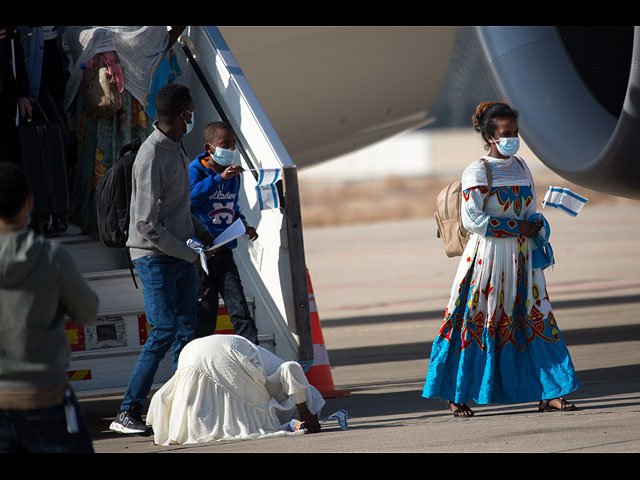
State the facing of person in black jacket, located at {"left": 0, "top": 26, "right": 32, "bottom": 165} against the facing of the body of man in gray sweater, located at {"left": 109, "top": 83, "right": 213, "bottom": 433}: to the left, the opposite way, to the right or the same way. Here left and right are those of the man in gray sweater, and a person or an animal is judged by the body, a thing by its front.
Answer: to the right

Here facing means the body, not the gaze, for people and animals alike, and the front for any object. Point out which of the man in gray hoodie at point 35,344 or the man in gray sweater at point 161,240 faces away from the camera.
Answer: the man in gray hoodie at point 35,344

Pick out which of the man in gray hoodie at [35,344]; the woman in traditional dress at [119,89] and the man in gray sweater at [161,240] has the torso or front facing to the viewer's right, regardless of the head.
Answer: the man in gray sweater at [161,240]

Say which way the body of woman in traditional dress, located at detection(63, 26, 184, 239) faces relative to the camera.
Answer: toward the camera

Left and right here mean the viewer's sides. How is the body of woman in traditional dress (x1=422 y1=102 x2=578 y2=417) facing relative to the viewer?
facing the viewer and to the right of the viewer

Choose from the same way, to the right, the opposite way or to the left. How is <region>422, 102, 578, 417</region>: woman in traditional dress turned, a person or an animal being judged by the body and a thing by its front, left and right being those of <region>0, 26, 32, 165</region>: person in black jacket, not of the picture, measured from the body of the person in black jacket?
the same way

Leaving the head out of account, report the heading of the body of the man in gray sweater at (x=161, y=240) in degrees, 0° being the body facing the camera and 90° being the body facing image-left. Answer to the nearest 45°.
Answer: approximately 270°

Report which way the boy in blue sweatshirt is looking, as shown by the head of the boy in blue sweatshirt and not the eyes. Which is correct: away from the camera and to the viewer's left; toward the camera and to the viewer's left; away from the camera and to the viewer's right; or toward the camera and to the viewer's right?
toward the camera and to the viewer's right

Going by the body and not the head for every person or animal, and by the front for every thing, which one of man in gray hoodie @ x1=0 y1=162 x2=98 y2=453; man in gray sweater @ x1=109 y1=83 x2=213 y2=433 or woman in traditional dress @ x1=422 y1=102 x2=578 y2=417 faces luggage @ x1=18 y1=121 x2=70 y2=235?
man in gray hoodie @ x1=0 y1=162 x2=98 y2=453

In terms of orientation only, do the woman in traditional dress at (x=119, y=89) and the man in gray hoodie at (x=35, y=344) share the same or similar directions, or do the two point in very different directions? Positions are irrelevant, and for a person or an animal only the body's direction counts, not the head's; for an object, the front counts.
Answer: very different directions

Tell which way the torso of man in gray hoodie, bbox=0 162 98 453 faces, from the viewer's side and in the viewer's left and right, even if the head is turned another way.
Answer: facing away from the viewer

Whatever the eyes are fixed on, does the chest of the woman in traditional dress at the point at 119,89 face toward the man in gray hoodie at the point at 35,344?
yes

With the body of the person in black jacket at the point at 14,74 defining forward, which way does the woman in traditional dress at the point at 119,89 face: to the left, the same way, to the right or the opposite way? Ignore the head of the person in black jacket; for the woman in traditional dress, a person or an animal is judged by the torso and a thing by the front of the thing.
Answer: the same way

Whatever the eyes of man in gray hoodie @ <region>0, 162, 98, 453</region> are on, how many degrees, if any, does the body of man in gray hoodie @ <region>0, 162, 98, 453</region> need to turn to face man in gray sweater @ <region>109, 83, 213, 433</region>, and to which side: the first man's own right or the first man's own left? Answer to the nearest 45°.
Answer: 0° — they already face them

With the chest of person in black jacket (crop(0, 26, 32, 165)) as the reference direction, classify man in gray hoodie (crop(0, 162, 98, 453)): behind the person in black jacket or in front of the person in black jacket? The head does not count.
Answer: in front

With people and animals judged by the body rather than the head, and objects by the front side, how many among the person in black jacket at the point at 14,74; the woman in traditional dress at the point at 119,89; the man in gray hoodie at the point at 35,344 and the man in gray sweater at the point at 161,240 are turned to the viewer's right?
1

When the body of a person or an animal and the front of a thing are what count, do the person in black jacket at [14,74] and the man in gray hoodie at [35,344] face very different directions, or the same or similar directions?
very different directions
